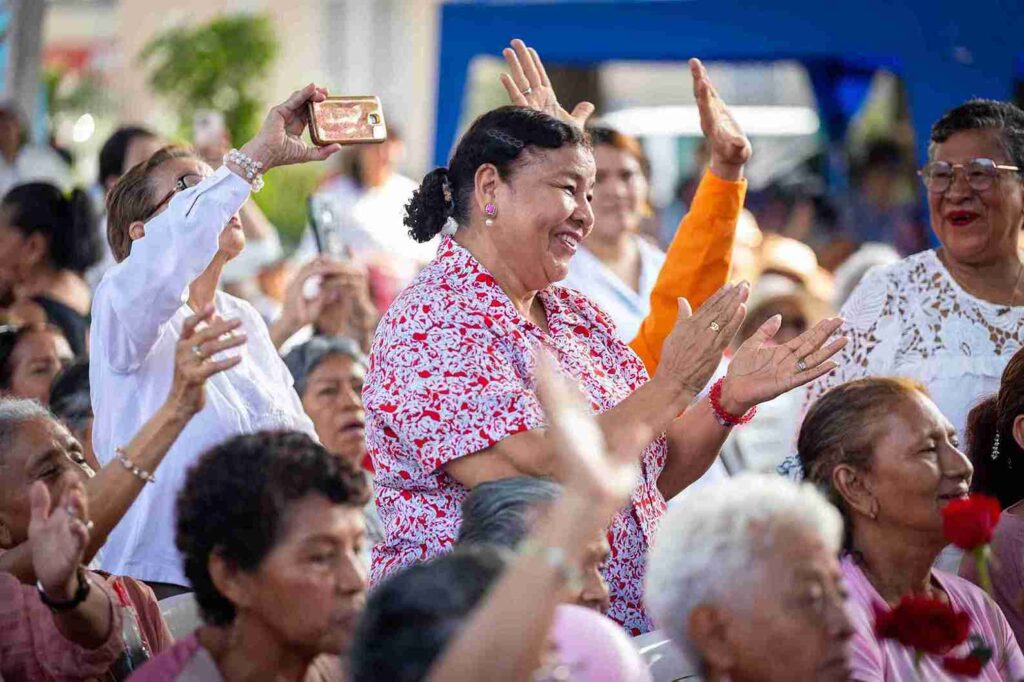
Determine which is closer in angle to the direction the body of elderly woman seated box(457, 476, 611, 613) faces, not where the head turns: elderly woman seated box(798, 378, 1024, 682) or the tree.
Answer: the elderly woman seated

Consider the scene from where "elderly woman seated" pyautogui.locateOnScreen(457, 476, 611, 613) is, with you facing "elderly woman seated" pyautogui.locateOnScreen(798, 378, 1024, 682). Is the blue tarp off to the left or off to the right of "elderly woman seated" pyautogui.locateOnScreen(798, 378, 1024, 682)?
left

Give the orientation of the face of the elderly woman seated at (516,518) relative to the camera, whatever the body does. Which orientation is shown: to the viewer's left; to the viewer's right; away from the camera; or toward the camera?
to the viewer's right

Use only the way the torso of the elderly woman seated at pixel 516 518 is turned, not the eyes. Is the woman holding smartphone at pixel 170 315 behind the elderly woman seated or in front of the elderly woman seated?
behind

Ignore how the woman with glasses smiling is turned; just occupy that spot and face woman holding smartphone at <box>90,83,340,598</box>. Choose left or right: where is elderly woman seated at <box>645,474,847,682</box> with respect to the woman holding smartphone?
left

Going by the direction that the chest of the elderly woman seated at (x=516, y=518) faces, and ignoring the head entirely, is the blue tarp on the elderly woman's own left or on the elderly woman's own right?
on the elderly woman's own left

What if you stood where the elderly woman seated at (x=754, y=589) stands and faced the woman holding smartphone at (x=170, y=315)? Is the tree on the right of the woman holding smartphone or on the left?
right

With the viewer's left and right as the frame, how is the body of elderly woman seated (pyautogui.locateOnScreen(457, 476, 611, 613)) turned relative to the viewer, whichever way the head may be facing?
facing to the right of the viewer

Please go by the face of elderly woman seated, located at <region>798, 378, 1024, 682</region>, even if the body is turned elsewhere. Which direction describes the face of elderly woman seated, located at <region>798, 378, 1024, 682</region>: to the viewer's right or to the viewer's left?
to the viewer's right

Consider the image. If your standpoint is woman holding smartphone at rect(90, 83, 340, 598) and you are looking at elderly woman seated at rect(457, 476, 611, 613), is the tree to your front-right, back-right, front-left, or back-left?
back-left
